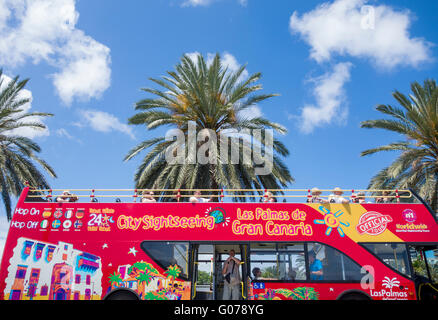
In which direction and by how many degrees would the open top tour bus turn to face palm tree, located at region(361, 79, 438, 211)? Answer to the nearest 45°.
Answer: approximately 45° to its left

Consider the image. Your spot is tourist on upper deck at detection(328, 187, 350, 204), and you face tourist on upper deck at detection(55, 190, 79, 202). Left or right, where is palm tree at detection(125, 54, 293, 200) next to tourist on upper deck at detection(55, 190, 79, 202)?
right

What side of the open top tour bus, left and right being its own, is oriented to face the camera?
right

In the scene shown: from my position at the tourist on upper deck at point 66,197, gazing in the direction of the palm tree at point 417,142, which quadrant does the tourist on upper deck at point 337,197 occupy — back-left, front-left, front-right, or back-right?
front-right
